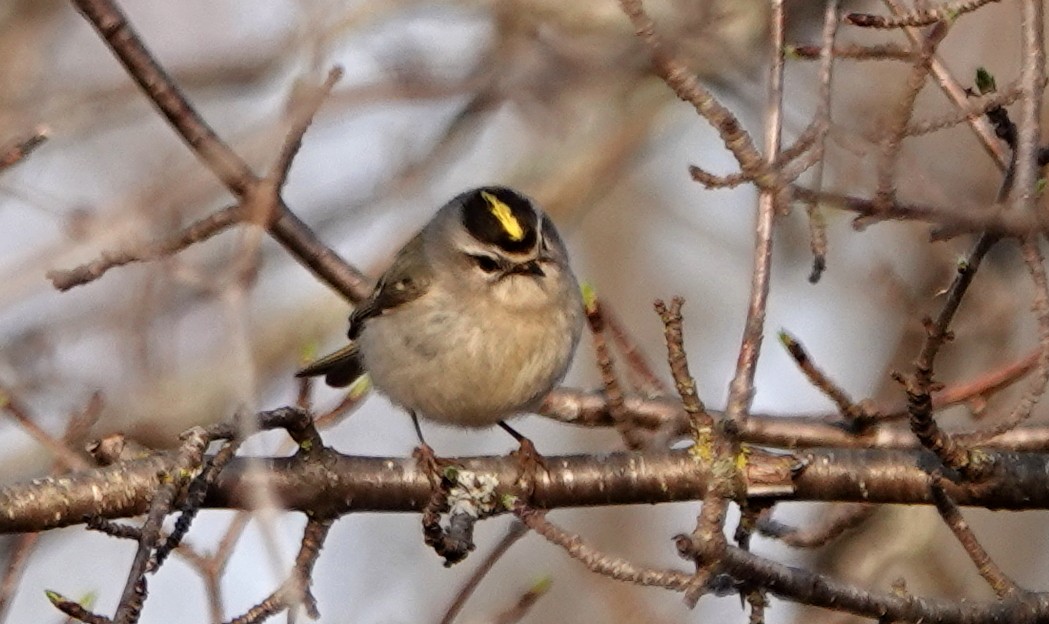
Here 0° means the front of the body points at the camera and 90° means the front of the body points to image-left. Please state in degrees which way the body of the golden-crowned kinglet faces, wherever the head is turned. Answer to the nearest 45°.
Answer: approximately 315°
